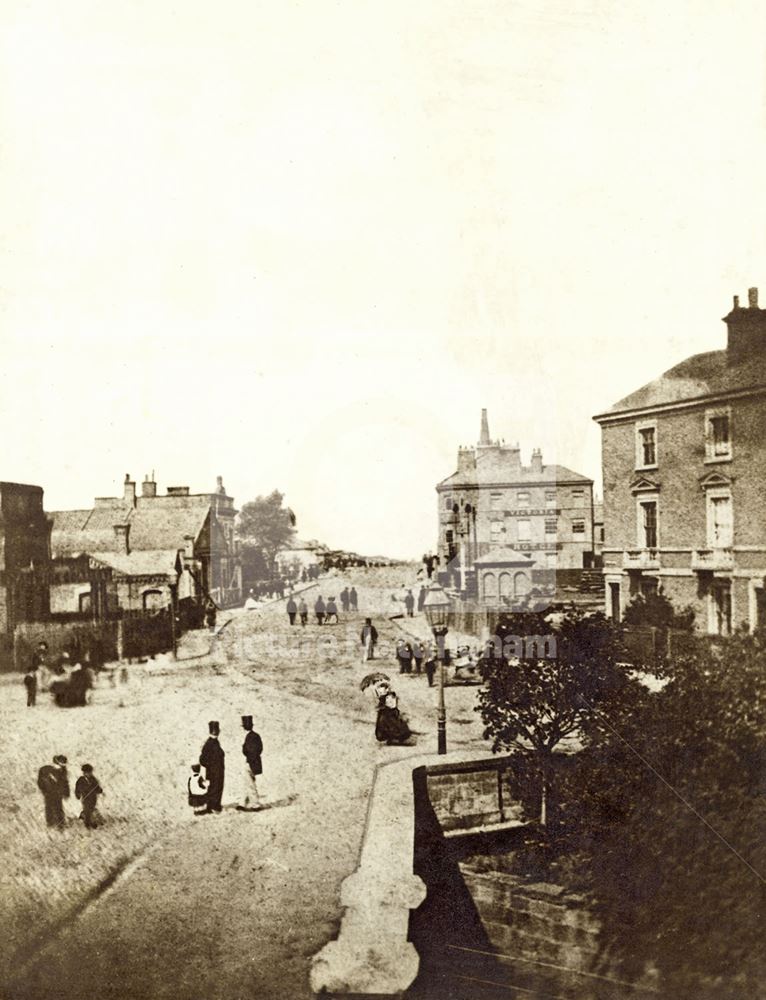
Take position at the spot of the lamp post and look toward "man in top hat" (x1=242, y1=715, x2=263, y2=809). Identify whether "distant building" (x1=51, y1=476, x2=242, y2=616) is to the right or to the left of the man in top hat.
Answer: right

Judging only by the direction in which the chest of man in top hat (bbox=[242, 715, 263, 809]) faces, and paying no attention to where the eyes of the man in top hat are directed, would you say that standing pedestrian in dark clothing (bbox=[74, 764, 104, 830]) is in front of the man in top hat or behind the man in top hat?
in front

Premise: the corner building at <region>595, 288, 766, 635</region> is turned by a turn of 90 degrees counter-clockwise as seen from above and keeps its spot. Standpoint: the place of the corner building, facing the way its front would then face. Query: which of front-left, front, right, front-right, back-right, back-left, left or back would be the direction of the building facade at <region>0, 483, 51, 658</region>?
back-right

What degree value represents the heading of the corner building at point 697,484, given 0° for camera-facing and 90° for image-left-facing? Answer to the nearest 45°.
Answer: approximately 45°

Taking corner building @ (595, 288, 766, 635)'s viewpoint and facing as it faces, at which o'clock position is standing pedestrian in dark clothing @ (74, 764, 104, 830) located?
The standing pedestrian in dark clothing is roughly at 11 o'clock from the corner building.

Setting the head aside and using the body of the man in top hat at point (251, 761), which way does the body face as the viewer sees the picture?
to the viewer's left

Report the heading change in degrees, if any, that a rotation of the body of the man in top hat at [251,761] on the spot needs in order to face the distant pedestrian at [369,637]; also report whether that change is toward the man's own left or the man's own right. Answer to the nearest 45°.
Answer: approximately 135° to the man's own right

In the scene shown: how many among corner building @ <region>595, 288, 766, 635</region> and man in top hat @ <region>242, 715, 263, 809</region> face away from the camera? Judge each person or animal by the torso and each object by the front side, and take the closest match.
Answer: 0

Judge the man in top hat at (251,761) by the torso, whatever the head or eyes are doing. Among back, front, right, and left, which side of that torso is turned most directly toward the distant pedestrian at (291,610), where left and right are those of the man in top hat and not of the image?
right
